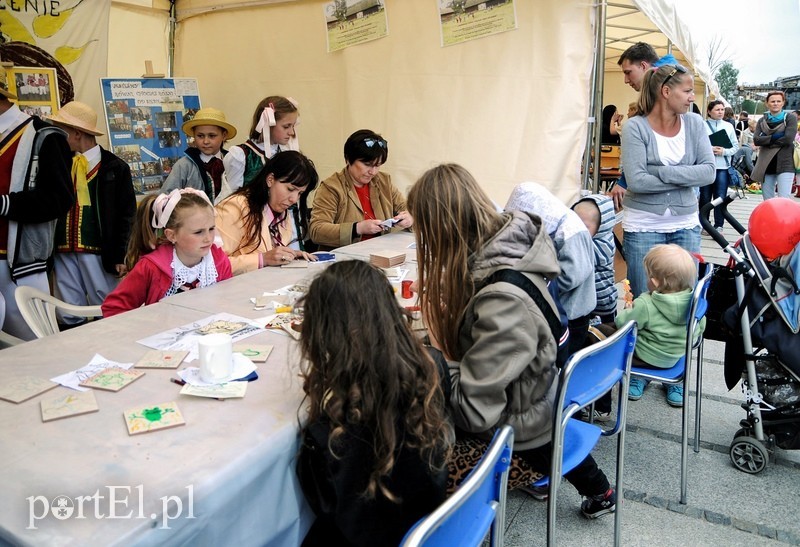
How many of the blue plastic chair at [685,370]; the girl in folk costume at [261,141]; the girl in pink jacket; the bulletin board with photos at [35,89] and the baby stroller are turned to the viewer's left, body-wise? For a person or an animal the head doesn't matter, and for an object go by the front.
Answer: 1

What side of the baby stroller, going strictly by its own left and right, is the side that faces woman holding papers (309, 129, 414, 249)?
back

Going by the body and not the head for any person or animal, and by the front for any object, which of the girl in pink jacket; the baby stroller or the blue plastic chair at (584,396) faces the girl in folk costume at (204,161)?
the blue plastic chair

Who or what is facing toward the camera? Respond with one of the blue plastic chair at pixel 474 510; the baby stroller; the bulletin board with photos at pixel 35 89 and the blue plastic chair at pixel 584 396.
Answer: the bulletin board with photos

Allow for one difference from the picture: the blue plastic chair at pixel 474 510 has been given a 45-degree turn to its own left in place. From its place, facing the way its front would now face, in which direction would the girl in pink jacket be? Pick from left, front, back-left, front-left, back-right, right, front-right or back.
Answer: front-right

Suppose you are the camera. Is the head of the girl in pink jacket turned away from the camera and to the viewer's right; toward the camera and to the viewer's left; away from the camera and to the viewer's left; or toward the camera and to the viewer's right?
toward the camera and to the viewer's right

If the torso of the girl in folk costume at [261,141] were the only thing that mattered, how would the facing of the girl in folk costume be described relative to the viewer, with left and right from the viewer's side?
facing the viewer and to the right of the viewer

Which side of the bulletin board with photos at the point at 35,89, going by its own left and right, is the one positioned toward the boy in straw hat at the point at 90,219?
front

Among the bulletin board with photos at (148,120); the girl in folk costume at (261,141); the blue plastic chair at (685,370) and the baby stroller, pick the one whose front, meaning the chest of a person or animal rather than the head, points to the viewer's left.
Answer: the blue plastic chair

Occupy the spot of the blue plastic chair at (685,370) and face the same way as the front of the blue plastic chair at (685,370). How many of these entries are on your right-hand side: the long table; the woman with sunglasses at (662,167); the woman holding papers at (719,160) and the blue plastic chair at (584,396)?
2

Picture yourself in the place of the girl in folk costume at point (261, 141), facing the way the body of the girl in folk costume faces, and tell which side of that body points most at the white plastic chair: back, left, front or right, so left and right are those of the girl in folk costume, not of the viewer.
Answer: right

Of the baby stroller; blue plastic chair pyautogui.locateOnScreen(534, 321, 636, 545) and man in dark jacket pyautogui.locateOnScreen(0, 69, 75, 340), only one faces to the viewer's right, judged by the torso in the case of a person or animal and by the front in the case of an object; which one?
the baby stroller

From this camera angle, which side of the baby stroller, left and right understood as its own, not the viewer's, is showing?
right

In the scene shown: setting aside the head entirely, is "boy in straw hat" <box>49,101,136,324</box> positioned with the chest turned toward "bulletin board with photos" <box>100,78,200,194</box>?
no

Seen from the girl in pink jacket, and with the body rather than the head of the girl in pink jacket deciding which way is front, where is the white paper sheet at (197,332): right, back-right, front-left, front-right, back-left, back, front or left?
front-right

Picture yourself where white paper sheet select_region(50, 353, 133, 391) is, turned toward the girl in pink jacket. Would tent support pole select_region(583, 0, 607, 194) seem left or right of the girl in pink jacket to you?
right
